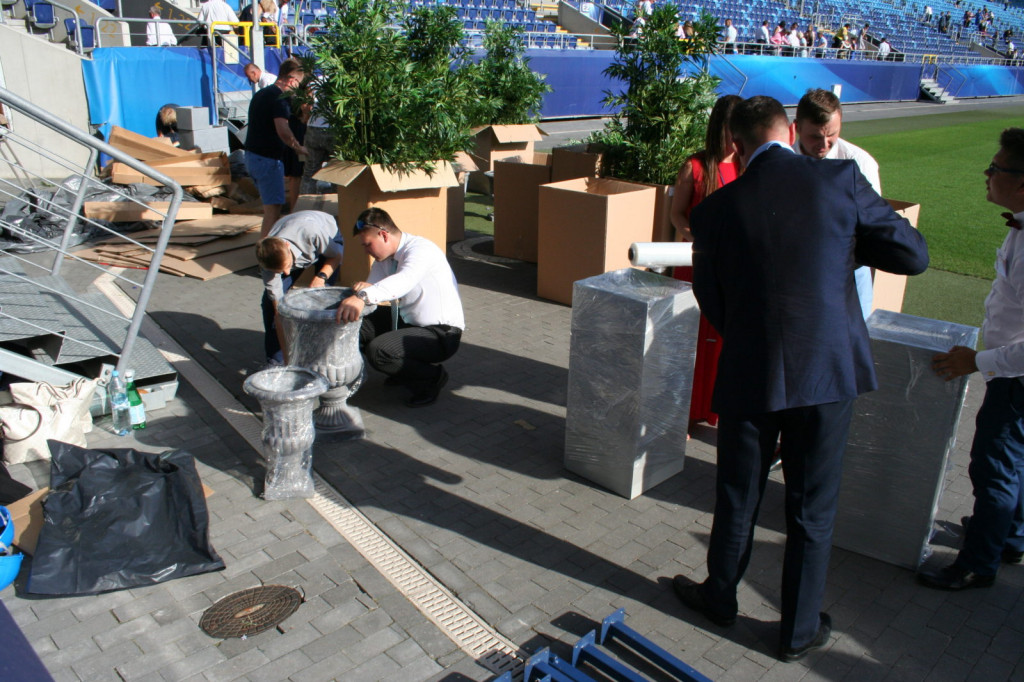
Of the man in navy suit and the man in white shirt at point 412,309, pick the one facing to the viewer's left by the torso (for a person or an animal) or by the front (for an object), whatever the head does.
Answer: the man in white shirt

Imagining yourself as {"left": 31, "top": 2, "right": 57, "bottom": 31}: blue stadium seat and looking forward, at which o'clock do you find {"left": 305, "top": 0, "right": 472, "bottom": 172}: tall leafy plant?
The tall leafy plant is roughly at 1 o'clock from the blue stadium seat.

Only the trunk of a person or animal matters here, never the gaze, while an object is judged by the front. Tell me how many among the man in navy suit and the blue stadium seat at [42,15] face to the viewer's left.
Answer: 0

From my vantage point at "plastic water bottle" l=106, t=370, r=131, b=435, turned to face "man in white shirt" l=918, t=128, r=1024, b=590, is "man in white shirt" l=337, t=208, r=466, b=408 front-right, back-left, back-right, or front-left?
front-left

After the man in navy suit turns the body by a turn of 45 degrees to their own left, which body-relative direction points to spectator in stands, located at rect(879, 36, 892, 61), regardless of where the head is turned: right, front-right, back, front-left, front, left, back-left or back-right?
front-right

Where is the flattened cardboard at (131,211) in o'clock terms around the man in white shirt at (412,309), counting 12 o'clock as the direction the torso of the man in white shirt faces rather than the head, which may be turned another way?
The flattened cardboard is roughly at 2 o'clock from the man in white shirt.

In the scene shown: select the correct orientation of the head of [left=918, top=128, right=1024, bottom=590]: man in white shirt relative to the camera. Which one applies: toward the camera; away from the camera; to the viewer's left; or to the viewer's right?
to the viewer's left

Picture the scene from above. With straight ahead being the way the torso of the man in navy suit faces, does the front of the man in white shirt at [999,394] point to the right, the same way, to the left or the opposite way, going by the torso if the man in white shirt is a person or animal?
to the left

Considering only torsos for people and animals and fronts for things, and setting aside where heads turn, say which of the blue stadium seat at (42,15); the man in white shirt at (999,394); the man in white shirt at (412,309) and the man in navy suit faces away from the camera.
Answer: the man in navy suit

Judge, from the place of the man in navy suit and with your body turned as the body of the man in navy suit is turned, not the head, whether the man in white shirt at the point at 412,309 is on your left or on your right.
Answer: on your left

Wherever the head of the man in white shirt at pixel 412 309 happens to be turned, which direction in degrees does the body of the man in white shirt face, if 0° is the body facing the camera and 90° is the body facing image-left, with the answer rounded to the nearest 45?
approximately 90°

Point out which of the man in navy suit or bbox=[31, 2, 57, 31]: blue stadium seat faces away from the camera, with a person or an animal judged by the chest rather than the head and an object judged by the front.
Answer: the man in navy suit

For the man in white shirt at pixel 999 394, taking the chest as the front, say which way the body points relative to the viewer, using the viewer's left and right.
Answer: facing to the left of the viewer

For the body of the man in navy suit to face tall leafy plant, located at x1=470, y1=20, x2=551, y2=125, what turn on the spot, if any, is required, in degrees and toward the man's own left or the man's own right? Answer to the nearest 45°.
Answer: approximately 45° to the man's own left

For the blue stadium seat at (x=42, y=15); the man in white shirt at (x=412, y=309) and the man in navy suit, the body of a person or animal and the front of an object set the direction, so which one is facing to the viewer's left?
the man in white shirt

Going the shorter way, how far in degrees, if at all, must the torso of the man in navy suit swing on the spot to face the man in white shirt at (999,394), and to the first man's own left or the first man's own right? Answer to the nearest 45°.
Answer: approximately 45° to the first man's own right

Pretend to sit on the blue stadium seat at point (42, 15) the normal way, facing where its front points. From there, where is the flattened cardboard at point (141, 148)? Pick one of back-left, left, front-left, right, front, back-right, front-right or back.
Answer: front-right

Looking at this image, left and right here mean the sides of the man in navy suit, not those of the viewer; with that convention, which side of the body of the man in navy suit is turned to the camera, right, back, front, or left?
back
